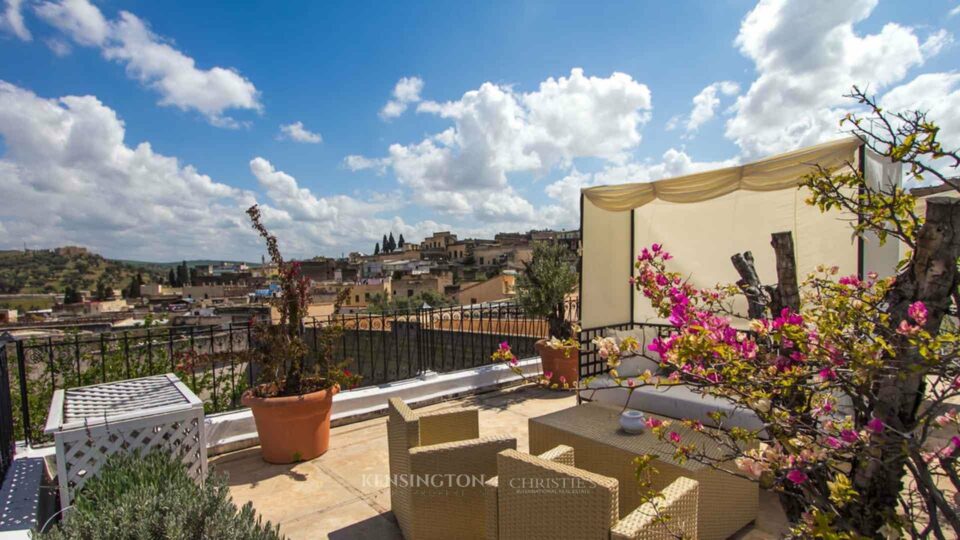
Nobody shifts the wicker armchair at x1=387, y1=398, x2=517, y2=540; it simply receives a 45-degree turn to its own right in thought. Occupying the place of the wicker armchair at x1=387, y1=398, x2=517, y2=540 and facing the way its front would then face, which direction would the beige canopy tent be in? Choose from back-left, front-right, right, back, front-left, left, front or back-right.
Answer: left

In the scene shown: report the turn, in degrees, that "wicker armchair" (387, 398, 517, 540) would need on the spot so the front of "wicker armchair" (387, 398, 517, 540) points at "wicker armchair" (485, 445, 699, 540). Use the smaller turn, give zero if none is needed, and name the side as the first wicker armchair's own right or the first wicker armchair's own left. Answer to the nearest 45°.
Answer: approximately 45° to the first wicker armchair's own right

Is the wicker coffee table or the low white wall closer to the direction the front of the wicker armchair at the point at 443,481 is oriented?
the wicker coffee table

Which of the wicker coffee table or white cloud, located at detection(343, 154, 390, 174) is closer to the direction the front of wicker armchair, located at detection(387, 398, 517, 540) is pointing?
the wicker coffee table

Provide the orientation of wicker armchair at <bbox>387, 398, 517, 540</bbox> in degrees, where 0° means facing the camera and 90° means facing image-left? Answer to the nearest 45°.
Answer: approximately 270°

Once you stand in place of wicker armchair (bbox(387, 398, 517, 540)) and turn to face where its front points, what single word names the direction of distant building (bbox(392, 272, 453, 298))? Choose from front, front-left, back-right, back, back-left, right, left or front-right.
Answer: left

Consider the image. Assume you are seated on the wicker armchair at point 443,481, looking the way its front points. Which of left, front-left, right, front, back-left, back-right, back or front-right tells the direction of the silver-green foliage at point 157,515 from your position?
back-right

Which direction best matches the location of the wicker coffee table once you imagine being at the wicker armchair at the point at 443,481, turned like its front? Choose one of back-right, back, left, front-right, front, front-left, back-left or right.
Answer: front

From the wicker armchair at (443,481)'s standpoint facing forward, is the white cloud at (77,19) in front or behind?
behind

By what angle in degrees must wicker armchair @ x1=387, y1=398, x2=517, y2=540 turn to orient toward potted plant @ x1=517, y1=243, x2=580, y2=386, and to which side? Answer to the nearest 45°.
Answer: approximately 90° to its left

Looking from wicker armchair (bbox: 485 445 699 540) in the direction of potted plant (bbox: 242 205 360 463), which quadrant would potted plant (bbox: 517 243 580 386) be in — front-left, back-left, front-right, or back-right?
front-right

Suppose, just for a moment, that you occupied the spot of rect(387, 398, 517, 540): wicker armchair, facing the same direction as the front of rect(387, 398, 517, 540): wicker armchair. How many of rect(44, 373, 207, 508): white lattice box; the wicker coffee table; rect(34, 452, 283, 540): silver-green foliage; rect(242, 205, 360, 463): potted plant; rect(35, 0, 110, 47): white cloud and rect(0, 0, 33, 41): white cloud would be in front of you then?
1

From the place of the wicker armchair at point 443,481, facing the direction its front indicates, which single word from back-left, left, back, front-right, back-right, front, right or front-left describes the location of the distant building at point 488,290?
left
